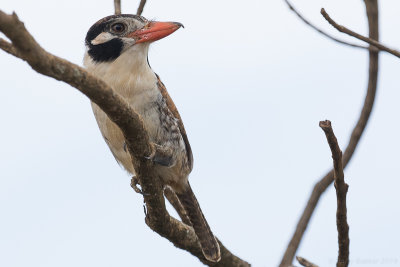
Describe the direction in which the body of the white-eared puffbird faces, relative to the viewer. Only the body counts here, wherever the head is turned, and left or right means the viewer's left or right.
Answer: facing the viewer and to the left of the viewer

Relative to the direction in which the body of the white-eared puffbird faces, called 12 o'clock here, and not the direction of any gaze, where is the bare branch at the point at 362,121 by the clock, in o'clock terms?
The bare branch is roughly at 8 o'clock from the white-eared puffbird.

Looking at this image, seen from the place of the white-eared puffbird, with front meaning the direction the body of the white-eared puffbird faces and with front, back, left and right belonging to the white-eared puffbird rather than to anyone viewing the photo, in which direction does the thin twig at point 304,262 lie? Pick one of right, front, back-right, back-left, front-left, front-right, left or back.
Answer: left

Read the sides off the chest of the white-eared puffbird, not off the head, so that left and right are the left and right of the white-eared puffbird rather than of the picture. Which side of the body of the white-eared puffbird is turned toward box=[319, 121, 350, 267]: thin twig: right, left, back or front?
left
